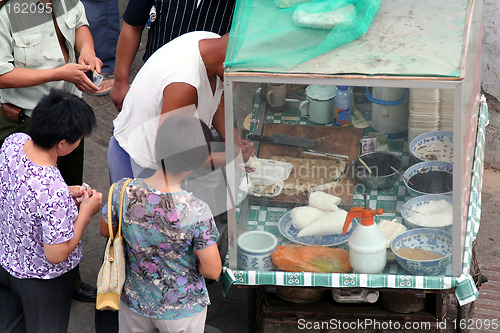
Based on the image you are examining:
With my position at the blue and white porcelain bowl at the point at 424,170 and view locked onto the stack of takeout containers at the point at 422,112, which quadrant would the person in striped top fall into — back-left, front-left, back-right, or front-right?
front-left

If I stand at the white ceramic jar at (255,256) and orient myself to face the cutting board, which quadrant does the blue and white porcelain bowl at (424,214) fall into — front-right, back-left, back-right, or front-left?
front-right

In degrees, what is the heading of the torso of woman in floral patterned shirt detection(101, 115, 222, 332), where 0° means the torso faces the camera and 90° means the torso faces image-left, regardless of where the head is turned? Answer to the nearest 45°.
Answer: approximately 180°

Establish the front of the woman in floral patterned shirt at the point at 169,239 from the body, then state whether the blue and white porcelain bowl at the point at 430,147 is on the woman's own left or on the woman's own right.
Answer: on the woman's own right

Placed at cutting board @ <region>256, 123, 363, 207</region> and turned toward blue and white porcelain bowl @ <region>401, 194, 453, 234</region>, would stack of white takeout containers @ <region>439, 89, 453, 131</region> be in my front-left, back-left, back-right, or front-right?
front-left

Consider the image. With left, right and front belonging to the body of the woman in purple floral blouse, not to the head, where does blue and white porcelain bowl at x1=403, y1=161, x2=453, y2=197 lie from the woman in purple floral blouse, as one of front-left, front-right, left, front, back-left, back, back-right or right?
front-right

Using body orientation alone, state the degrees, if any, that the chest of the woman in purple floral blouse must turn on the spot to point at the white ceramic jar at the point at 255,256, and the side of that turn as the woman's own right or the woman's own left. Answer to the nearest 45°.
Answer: approximately 45° to the woman's own right

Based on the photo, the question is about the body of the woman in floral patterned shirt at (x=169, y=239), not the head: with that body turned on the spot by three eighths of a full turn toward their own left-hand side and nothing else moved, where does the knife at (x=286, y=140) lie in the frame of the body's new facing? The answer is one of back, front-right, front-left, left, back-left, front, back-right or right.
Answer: back

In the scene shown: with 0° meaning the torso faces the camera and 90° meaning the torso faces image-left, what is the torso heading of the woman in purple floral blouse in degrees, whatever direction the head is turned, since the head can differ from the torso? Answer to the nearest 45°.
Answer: approximately 225°

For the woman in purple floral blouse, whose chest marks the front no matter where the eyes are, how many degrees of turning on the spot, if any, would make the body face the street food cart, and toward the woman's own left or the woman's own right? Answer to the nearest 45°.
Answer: approximately 45° to the woman's own right

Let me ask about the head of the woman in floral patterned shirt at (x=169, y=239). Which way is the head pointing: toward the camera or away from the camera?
away from the camera

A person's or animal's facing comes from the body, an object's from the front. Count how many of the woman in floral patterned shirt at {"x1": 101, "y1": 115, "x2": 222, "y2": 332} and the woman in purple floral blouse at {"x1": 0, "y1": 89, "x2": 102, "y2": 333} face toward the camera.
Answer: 0

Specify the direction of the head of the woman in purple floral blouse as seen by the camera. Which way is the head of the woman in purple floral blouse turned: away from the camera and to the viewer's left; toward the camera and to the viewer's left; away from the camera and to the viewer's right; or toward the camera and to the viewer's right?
away from the camera and to the viewer's right

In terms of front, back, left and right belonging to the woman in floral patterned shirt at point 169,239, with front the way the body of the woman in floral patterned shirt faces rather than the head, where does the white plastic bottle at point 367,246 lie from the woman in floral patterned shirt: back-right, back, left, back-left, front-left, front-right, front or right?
right
